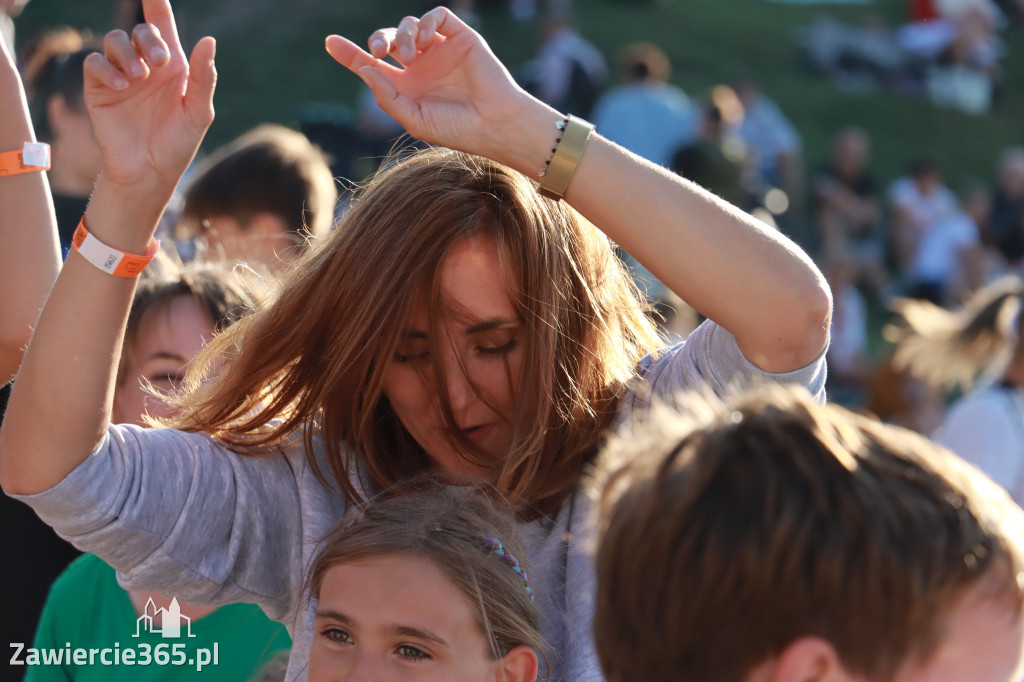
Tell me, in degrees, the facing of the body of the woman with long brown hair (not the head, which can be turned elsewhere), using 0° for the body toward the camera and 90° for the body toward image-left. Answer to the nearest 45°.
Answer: approximately 0°

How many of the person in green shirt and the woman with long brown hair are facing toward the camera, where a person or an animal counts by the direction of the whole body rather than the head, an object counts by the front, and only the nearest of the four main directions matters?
2
